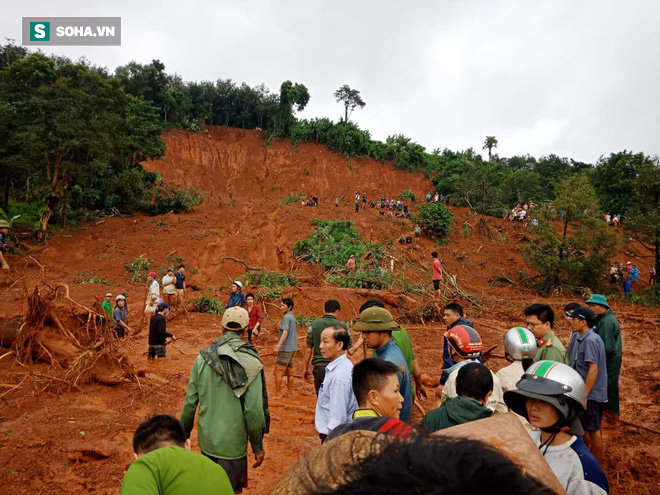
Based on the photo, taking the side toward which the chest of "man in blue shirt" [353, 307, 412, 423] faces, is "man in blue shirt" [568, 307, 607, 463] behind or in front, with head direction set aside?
behind

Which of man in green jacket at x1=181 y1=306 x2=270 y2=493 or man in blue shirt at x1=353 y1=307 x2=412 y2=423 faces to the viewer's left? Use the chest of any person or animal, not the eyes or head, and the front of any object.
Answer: the man in blue shirt

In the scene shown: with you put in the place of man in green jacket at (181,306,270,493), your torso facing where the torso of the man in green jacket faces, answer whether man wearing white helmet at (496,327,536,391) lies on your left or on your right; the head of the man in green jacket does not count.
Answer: on your right

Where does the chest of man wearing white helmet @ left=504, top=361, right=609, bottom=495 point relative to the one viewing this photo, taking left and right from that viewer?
facing the viewer and to the left of the viewer

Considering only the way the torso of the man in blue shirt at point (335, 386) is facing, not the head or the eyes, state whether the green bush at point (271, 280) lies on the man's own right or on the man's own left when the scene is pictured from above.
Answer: on the man's own right

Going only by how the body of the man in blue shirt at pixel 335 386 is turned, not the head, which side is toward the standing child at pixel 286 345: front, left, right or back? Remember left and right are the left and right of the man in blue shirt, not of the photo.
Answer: right

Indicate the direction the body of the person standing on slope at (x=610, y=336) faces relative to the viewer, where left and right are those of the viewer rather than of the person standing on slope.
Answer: facing to the left of the viewer

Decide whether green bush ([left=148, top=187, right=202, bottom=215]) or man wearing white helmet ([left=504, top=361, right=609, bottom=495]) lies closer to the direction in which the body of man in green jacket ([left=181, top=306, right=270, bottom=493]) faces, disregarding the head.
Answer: the green bush

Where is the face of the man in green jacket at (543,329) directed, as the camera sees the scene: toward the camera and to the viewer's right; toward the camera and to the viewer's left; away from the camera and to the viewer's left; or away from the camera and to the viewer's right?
toward the camera and to the viewer's left

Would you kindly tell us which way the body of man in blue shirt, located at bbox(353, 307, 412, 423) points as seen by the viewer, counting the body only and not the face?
to the viewer's left

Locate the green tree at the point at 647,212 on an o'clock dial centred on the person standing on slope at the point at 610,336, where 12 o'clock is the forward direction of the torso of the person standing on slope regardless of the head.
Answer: The green tree is roughly at 3 o'clock from the person standing on slope.

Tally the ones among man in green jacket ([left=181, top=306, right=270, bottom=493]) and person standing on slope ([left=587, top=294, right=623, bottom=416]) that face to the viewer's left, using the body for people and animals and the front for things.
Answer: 1

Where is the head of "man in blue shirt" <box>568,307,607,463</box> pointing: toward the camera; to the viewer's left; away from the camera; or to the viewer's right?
to the viewer's left

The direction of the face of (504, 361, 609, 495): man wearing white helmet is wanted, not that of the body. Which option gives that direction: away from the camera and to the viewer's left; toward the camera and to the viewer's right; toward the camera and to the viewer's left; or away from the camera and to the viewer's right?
toward the camera and to the viewer's left

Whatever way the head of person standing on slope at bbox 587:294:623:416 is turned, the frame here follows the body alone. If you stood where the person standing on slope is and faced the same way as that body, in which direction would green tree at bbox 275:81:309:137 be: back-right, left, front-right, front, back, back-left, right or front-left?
front-right
